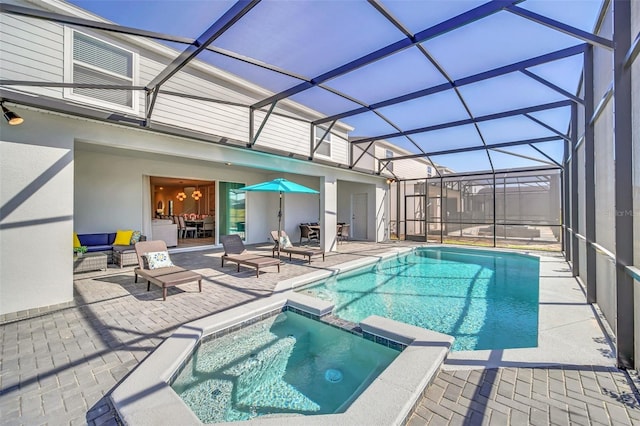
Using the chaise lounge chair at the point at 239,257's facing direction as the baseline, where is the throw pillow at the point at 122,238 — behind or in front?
behind

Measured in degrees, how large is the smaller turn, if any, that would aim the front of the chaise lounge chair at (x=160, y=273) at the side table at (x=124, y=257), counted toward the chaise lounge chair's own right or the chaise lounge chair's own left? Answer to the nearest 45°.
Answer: approximately 135° to the chaise lounge chair's own left

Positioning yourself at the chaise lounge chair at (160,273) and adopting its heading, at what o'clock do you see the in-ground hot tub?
The in-ground hot tub is roughly at 1 o'clock from the chaise lounge chair.

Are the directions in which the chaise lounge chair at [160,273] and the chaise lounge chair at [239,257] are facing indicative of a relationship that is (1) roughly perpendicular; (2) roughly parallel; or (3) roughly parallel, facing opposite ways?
roughly parallel

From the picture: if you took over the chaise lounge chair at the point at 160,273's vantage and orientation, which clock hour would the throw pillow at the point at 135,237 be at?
The throw pillow is roughly at 7 o'clock from the chaise lounge chair.

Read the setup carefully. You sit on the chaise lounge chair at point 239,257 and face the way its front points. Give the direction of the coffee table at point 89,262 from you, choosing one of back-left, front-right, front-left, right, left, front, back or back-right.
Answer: back-right

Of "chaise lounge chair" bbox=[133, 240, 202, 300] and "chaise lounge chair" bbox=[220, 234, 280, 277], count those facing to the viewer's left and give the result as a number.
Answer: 0

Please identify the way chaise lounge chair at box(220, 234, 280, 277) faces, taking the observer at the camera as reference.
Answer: facing the viewer and to the right of the viewer

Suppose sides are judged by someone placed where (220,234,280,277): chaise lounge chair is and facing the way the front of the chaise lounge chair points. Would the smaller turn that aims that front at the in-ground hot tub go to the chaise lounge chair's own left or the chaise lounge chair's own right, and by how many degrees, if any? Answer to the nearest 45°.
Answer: approximately 45° to the chaise lounge chair's own right

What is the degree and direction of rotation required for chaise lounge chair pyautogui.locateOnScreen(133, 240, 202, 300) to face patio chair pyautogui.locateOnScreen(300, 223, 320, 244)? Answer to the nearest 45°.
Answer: approximately 90° to its left

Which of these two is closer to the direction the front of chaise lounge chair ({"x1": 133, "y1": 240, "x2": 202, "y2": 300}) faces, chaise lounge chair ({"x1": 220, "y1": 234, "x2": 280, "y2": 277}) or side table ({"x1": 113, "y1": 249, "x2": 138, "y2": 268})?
the chaise lounge chair
